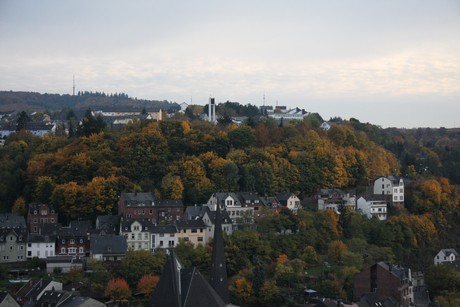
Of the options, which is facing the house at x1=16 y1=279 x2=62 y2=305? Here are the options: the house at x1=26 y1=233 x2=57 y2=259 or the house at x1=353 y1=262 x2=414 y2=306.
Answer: the house at x1=26 y1=233 x2=57 y2=259

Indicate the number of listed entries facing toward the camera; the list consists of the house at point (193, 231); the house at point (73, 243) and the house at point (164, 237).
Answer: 3

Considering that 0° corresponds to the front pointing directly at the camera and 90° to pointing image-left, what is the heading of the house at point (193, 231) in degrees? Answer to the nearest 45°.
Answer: approximately 0°

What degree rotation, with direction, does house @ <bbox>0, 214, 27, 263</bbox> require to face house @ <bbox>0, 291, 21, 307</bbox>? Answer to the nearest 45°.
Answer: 0° — it already faces it

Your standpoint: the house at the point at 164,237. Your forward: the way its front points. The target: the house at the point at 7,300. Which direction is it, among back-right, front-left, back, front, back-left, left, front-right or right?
front-right

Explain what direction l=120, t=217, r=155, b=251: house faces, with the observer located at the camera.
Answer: facing the viewer

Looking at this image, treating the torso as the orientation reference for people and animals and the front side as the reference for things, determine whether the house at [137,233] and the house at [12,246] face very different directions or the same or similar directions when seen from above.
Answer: same or similar directions

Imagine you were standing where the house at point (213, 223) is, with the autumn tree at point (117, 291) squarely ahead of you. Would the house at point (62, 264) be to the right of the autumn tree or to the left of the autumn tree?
right

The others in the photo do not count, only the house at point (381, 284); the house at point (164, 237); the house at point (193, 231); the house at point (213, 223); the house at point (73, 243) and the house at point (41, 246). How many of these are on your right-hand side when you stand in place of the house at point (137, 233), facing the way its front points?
2

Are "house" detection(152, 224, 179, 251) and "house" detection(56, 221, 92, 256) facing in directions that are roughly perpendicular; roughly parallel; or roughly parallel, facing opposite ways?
roughly parallel

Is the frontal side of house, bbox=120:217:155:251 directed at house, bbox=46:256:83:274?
no

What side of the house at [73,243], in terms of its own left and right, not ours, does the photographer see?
front

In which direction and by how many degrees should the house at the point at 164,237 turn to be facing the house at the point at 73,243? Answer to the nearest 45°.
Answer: approximately 90° to its right

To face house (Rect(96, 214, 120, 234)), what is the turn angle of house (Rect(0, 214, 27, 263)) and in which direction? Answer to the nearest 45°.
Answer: approximately 90° to its left

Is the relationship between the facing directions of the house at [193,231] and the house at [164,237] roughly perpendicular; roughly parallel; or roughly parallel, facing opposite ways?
roughly parallel

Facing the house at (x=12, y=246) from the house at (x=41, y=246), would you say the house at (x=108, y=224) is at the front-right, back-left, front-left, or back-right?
back-right

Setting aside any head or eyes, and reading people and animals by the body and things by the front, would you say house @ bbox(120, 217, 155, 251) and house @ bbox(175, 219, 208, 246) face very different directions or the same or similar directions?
same or similar directions

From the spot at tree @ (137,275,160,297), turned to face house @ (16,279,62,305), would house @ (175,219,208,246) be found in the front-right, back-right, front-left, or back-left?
back-right
